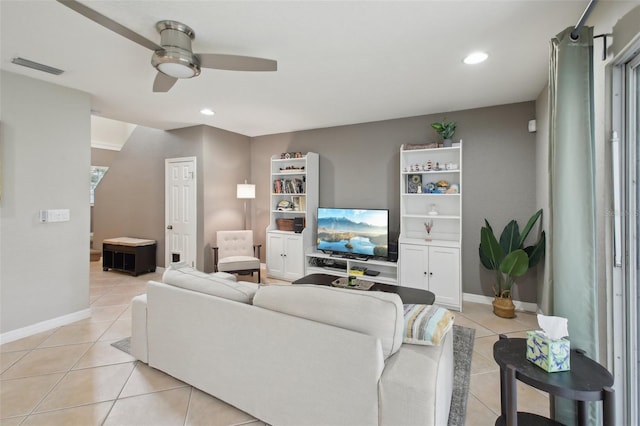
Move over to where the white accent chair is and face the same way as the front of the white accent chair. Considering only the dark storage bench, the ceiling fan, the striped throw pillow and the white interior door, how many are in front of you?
2

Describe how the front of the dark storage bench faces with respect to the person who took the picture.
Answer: facing the viewer and to the left of the viewer

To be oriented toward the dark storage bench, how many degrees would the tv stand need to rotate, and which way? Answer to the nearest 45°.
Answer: approximately 45° to its right

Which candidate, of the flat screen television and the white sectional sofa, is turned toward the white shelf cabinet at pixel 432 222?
the white sectional sofa

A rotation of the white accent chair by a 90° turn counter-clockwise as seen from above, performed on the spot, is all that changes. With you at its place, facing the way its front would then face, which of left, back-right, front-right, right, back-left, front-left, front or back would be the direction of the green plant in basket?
front-right

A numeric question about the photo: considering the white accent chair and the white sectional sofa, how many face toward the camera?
1

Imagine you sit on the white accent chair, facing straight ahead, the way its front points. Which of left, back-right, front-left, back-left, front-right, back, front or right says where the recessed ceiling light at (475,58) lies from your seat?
front-left

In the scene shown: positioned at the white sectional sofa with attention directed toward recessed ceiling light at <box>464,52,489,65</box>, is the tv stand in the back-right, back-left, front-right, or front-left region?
front-left

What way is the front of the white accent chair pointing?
toward the camera

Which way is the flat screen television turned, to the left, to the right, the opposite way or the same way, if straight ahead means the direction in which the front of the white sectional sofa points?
the opposite way

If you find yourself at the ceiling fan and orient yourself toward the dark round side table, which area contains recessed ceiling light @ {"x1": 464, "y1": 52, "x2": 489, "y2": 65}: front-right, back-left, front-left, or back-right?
front-left

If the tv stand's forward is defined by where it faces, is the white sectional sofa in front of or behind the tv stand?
in front

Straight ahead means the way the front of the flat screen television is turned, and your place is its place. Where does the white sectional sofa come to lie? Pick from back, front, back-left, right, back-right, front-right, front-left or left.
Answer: front-left

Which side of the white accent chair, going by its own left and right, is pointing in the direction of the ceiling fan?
front

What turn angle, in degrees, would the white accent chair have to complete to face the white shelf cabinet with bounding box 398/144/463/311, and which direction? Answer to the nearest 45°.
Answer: approximately 45° to its left
